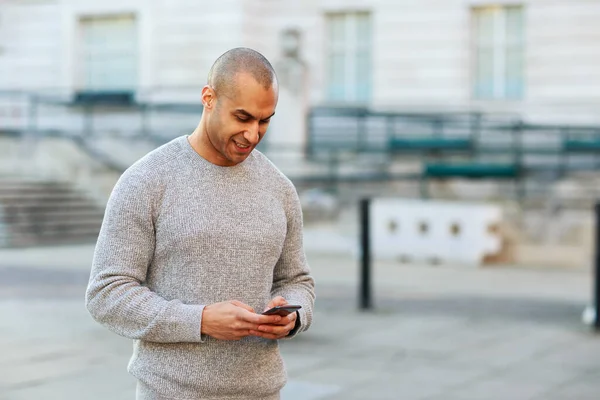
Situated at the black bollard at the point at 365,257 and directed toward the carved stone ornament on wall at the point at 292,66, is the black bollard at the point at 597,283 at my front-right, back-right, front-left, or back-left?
back-right

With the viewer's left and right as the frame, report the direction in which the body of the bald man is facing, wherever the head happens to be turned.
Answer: facing the viewer and to the right of the viewer

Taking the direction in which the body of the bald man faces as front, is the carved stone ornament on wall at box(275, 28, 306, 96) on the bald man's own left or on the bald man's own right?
on the bald man's own left

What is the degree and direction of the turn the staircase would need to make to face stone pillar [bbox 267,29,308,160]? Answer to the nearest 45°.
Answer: approximately 90° to its left

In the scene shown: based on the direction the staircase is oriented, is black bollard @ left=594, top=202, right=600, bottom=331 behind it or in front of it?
in front

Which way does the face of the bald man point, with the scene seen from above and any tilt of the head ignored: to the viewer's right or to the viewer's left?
to the viewer's right

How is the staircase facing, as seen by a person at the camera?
facing the viewer

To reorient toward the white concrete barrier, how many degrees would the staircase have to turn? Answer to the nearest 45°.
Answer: approximately 45° to its left

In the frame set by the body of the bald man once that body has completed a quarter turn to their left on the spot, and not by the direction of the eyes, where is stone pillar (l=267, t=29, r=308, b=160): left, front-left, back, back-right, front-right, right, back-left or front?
front-left

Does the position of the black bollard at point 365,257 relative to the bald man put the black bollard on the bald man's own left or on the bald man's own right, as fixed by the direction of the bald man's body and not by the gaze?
on the bald man's own left

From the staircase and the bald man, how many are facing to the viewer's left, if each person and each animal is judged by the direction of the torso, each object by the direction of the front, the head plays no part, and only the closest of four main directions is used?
0

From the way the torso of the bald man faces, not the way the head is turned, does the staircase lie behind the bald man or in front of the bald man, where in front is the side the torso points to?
behind
